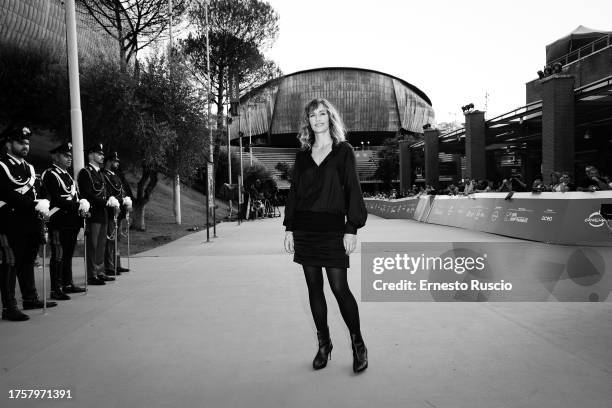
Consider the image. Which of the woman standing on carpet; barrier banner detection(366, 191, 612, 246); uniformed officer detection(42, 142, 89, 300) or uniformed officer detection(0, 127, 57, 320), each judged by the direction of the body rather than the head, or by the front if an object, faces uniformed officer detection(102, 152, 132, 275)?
the barrier banner

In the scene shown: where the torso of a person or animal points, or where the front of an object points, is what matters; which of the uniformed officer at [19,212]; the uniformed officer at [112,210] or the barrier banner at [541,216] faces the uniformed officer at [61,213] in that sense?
the barrier banner

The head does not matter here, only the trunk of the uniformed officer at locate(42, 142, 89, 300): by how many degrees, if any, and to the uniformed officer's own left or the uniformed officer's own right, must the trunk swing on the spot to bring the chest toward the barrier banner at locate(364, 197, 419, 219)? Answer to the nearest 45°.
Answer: approximately 90° to the uniformed officer's own left

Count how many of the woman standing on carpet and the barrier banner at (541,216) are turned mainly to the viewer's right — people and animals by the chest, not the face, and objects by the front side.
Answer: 0

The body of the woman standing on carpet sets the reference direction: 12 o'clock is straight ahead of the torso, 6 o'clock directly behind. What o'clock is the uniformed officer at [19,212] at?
The uniformed officer is roughly at 4 o'clock from the woman standing on carpet.

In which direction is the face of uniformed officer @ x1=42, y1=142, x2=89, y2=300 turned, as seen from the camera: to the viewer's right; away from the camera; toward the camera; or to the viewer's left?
to the viewer's right

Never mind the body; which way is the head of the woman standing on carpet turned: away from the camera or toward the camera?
toward the camera

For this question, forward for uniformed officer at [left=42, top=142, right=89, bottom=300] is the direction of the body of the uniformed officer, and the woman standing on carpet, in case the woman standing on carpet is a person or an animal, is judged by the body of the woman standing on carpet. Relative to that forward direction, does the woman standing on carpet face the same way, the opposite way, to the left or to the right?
to the right

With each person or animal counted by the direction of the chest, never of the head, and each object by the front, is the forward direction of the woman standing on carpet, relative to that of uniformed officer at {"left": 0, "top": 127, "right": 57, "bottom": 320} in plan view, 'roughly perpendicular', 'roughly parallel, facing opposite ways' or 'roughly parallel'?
roughly perpendicular

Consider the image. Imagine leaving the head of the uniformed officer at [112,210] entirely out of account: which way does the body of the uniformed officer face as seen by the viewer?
to the viewer's right

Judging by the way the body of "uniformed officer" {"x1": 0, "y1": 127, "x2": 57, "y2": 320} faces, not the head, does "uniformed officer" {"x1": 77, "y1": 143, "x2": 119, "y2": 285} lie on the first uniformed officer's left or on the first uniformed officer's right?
on the first uniformed officer's left

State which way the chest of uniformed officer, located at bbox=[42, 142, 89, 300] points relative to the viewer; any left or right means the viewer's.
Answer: facing the viewer and to the right of the viewer

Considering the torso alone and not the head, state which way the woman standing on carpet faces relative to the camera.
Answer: toward the camera

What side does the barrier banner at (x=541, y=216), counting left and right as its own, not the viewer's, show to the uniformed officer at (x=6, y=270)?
front

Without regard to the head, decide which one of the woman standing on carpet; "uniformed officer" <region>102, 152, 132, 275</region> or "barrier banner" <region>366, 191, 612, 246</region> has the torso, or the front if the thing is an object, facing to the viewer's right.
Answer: the uniformed officer

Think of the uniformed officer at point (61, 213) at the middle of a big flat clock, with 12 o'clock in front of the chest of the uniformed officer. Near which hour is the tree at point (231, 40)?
The tree is roughly at 8 o'clock from the uniformed officer.

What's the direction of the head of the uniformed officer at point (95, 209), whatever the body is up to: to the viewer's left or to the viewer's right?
to the viewer's right

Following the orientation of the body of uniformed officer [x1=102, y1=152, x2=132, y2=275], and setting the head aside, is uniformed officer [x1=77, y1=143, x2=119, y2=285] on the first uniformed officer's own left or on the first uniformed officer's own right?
on the first uniformed officer's own right
